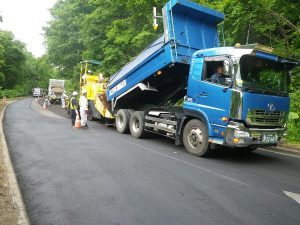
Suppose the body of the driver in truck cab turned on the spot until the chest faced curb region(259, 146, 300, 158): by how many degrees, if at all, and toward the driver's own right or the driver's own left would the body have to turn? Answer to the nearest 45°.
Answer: approximately 90° to the driver's own left

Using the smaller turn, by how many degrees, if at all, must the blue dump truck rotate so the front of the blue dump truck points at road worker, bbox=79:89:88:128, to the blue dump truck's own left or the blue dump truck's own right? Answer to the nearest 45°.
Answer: approximately 180°

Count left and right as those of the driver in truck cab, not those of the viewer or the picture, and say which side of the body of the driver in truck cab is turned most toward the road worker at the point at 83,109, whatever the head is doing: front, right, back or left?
back

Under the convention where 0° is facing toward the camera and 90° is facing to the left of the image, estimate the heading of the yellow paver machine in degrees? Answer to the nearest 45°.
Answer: approximately 315°

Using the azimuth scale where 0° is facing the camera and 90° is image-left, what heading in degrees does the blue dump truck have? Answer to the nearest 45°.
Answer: approximately 315°

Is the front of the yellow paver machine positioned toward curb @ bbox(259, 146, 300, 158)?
yes

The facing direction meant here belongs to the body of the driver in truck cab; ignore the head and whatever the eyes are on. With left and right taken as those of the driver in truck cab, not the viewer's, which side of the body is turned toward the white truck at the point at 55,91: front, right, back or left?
back

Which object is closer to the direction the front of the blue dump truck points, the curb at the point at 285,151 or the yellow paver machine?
the curb

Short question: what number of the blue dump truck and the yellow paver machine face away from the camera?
0

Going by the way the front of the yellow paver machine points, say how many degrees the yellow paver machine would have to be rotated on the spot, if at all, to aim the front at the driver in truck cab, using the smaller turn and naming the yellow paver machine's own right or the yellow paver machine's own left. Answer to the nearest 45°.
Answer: approximately 45° to the yellow paver machine's own right

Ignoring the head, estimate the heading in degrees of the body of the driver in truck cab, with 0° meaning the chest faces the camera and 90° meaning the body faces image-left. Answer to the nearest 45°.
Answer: approximately 315°

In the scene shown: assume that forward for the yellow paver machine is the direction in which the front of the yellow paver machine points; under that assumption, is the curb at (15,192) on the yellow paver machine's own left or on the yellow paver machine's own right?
on the yellow paver machine's own right
